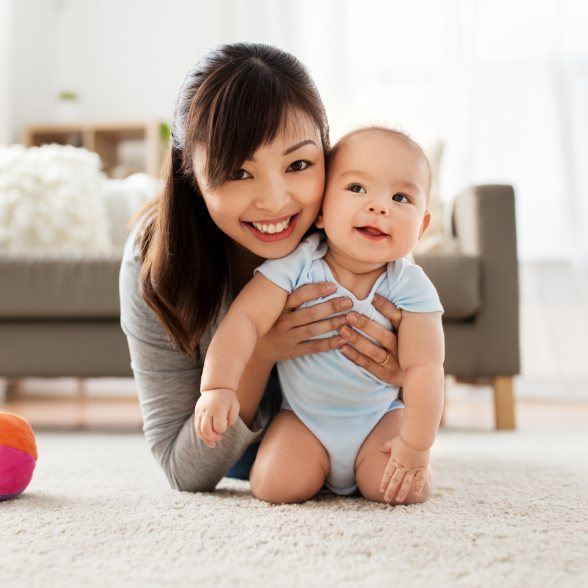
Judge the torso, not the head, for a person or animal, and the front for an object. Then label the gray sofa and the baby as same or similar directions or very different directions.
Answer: same or similar directions

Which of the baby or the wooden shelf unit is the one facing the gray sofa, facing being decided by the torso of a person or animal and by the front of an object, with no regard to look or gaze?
the wooden shelf unit

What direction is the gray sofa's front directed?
toward the camera

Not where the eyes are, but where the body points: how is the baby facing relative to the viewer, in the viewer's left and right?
facing the viewer

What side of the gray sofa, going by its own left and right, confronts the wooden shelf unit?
back

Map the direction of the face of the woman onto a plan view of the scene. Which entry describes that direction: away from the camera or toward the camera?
toward the camera

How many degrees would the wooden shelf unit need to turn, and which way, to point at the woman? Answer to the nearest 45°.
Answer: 0° — it already faces them

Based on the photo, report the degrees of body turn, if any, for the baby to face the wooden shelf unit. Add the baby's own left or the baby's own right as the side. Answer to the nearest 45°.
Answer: approximately 180°

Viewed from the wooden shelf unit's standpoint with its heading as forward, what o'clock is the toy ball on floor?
The toy ball on floor is roughly at 12 o'clock from the wooden shelf unit.

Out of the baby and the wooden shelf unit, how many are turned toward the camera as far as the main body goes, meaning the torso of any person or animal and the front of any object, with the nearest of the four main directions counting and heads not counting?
2

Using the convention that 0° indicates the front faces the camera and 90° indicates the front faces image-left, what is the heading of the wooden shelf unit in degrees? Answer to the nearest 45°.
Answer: approximately 0°

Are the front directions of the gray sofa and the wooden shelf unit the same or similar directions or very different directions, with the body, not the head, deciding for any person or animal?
same or similar directions

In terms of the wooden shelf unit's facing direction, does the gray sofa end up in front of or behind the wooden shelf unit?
in front

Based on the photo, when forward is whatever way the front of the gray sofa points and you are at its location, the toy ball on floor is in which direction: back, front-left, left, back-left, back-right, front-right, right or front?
front

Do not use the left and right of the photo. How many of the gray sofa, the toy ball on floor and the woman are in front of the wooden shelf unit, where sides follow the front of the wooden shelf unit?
3

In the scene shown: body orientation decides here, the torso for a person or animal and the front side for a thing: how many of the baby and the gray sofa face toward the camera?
2
